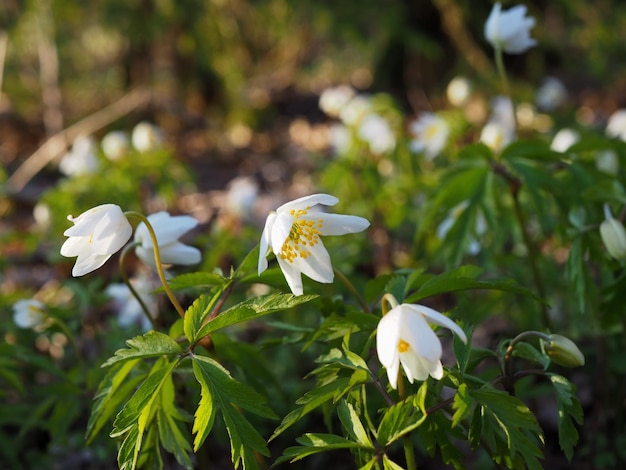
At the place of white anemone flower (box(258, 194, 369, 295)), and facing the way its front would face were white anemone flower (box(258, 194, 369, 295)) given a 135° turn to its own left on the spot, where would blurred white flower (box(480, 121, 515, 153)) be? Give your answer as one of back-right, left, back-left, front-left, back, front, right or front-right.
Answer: front-right

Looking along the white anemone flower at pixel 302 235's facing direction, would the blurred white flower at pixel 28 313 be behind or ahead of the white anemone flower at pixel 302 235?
behind

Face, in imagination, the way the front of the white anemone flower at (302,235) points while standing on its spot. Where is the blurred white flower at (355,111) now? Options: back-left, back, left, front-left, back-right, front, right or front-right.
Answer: back-left

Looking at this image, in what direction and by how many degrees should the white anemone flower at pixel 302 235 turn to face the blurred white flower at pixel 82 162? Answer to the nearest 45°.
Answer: approximately 180°

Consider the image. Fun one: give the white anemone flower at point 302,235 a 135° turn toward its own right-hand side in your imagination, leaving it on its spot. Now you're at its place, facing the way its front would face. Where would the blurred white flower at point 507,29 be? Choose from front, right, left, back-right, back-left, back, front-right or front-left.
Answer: back-right

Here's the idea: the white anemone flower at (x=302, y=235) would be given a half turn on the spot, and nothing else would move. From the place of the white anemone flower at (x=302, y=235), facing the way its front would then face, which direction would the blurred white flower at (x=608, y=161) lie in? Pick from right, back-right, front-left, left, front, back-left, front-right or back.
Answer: right

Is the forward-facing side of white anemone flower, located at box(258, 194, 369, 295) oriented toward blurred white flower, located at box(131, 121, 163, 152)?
no

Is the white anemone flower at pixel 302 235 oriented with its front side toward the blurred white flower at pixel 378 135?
no

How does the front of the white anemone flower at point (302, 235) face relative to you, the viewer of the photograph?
facing the viewer and to the right of the viewer

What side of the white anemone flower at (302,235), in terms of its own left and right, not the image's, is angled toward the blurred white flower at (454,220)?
left
